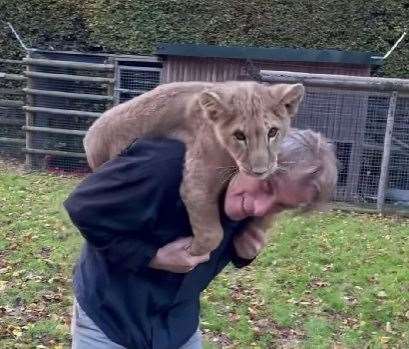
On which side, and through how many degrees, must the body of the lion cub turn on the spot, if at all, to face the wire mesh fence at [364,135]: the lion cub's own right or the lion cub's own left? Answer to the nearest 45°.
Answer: approximately 135° to the lion cub's own left

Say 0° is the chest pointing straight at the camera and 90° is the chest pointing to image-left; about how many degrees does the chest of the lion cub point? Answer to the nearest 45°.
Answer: approximately 315°

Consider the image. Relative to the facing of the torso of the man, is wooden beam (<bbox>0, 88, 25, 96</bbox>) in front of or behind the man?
behind

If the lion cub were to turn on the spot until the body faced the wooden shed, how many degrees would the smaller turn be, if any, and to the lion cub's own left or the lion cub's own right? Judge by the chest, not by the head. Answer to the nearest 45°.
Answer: approximately 135° to the lion cub's own left

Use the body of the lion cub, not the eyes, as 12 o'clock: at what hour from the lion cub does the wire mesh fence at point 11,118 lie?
The wire mesh fence is roughly at 7 o'clock from the lion cub.

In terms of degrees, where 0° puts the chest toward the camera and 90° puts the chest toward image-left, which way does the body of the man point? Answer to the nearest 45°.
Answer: approximately 315°
